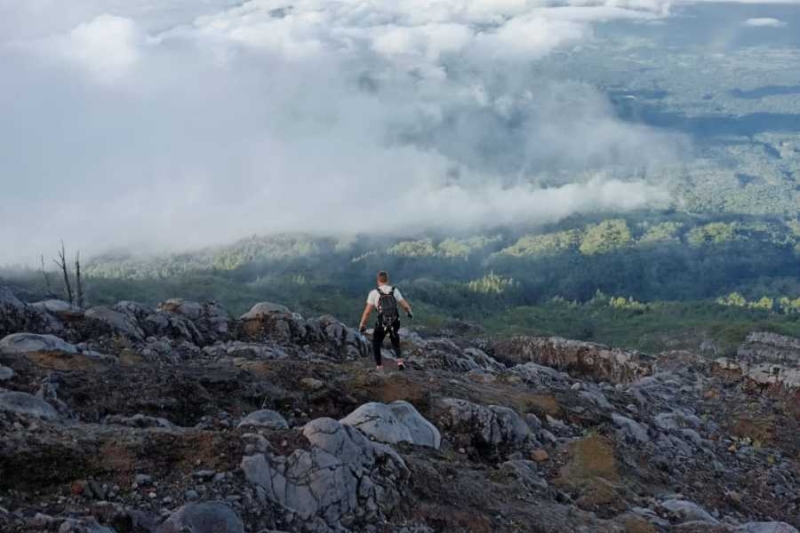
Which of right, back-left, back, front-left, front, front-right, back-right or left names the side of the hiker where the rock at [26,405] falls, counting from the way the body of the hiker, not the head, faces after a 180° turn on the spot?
front-right

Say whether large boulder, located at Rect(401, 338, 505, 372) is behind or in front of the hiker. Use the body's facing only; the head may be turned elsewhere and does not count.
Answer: in front

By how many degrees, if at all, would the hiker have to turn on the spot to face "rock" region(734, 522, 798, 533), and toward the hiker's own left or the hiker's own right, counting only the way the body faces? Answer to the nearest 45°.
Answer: approximately 135° to the hiker's own right

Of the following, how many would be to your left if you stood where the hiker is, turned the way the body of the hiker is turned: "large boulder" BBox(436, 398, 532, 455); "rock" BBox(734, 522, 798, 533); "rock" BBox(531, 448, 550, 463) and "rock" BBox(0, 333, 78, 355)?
1

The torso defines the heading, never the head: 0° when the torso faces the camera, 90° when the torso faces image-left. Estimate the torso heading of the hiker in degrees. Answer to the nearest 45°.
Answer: approximately 180°

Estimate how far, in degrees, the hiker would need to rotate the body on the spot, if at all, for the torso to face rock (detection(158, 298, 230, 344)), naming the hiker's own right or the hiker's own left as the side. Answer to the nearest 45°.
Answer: approximately 45° to the hiker's own left

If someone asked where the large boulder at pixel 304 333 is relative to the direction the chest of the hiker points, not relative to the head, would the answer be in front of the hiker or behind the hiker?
in front

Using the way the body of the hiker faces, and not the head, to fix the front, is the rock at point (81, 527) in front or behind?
behind

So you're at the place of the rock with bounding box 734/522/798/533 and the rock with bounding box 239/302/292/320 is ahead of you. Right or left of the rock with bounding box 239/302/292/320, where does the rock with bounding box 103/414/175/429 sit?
left

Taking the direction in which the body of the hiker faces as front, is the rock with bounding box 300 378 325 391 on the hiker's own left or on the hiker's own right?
on the hiker's own left

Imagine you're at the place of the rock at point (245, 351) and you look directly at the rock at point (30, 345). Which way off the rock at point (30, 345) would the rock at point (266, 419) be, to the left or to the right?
left

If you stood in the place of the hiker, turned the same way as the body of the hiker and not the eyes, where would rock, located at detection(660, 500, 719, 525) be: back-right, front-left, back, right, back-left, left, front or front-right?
back-right

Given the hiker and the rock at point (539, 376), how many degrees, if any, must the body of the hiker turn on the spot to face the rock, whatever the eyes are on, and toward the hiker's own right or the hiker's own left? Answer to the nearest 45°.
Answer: approximately 45° to the hiker's own right

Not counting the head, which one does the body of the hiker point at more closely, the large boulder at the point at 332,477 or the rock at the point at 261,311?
the rock

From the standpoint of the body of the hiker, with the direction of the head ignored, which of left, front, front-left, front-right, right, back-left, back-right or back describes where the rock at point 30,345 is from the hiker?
left
